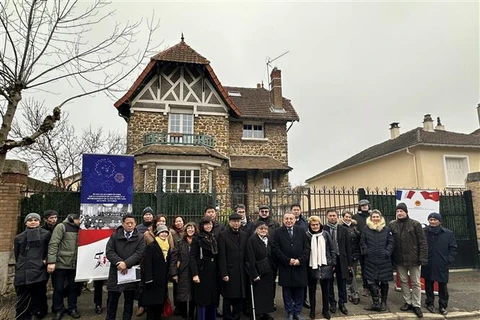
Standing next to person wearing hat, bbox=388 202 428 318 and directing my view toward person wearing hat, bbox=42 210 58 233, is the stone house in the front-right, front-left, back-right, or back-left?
front-right

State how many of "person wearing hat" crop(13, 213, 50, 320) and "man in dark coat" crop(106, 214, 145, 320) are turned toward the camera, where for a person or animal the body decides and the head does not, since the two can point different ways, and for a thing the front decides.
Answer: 2

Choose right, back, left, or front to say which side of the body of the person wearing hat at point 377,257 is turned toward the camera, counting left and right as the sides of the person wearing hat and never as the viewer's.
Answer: front

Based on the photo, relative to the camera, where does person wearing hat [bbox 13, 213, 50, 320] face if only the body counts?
toward the camera

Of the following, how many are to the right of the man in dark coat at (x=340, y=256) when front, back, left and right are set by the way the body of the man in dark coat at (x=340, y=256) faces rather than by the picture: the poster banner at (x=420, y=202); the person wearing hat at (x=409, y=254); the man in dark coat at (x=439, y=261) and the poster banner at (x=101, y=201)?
1

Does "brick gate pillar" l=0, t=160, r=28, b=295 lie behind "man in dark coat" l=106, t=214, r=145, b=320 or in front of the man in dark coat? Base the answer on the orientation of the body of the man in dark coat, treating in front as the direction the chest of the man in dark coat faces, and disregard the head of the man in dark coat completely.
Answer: behind

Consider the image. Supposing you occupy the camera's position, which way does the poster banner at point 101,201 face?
facing the viewer

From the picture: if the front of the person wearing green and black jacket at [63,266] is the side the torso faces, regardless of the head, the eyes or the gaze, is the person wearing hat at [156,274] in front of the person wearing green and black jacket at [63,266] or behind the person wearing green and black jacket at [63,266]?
in front

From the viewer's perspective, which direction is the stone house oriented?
toward the camera

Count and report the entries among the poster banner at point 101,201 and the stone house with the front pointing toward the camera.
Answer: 2

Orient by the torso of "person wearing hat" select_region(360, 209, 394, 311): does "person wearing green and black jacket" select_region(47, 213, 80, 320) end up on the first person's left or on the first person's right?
on the first person's right
